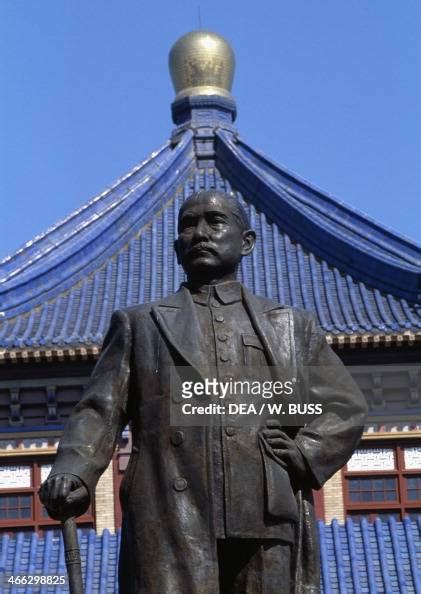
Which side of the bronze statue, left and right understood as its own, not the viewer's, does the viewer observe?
front
